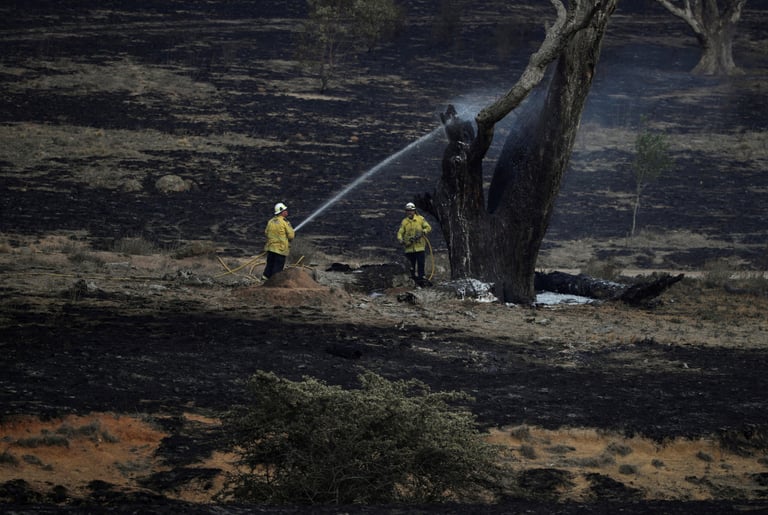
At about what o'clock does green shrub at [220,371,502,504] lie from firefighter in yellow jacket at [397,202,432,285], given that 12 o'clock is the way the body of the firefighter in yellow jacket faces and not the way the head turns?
The green shrub is roughly at 12 o'clock from the firefighter in yellow jacket.

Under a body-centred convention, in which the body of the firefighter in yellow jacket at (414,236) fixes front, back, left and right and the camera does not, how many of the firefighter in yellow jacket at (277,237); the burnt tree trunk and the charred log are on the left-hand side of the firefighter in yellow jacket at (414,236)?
2

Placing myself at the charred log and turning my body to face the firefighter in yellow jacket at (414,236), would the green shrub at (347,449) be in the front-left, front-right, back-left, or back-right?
front-left

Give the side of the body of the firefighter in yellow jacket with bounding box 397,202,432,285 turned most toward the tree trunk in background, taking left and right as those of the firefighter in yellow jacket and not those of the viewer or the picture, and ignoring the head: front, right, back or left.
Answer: back

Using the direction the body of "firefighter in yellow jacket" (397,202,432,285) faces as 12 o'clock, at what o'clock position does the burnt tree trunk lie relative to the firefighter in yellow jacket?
The burnt tree trunk is roughly at 9 o'clock from the firefighter in yellow jacket.

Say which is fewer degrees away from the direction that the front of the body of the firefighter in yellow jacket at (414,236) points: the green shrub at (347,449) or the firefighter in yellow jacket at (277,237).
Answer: the green shrub

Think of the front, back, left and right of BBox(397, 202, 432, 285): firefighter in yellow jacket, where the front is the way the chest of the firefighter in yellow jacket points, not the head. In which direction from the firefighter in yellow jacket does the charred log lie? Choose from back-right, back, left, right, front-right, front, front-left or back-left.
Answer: left

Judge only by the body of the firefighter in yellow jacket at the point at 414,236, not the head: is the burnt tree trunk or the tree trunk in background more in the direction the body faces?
the burnt tree trunk

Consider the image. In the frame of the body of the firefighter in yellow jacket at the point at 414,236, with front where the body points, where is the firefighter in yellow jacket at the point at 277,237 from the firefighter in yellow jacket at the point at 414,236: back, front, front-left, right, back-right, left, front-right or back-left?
front-right

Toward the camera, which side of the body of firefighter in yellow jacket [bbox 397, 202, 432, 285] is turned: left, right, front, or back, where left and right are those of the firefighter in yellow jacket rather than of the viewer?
front
